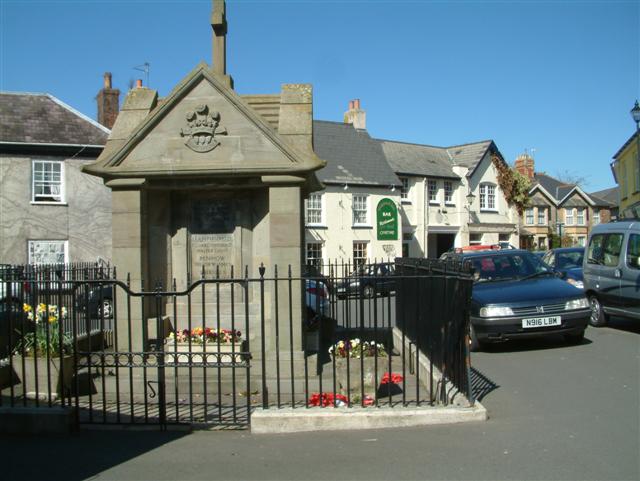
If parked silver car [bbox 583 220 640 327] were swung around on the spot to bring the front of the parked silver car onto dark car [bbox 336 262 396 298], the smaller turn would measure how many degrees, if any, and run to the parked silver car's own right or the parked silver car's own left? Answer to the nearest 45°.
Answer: approximately 45° to the parked silver car's own right

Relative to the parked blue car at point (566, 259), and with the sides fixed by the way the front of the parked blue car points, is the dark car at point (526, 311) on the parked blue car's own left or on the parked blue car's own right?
on the parked blue car's own right

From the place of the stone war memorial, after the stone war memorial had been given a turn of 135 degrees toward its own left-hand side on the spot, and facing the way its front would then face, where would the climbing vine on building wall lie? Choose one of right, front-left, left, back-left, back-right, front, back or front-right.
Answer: front

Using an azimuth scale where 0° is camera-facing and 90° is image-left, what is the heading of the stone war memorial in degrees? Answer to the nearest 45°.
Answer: approximately 0°

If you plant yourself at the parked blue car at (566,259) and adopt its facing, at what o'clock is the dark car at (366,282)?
The dark car is roughly at 2 o'clock from the parked blue car.

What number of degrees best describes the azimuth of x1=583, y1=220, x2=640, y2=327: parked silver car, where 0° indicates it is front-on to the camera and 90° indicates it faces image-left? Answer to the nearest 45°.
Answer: approximately 315°

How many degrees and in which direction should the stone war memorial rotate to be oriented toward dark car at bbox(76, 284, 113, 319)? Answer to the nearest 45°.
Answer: approximately 135° to its right

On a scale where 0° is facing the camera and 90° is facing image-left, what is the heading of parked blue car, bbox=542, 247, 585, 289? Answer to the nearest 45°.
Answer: approximately 315°

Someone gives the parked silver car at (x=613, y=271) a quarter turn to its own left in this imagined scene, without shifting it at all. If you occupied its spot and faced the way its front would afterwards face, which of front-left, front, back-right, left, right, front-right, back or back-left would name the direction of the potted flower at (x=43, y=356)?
back
